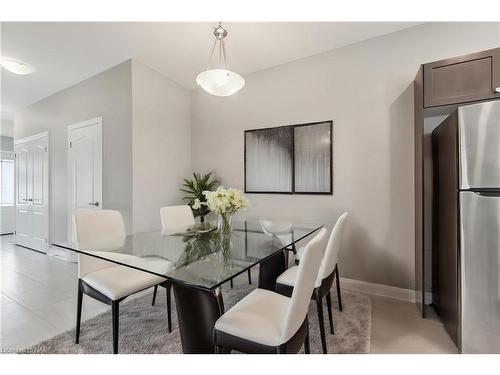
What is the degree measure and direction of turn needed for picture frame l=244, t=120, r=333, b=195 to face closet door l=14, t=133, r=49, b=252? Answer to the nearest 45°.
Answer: approximately 45° to its right

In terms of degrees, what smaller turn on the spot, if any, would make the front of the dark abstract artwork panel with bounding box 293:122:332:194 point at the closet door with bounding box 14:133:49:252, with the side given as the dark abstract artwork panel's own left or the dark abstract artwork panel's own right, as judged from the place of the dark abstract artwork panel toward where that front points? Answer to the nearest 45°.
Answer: approximately 45° to the dark abstract artwork panel's own right

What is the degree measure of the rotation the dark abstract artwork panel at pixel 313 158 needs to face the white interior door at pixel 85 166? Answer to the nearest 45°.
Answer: approximately 45° to its right

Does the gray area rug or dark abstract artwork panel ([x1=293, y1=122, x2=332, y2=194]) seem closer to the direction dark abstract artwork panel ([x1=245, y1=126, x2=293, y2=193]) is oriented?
the gray area rug

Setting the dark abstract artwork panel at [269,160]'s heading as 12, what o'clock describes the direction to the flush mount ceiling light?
The flush mount ceiling light is roughly at 1 o'clock from the dark abstract artwork panel.

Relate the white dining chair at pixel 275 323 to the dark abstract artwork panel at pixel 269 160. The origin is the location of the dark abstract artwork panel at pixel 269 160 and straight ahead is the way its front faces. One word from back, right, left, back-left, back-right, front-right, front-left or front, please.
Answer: front-left

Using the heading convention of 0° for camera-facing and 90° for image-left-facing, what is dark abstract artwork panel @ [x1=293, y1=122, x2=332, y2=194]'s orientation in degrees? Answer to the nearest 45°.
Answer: approximately 45°

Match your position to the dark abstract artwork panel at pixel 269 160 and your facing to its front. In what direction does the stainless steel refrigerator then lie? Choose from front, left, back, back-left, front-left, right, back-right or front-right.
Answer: left

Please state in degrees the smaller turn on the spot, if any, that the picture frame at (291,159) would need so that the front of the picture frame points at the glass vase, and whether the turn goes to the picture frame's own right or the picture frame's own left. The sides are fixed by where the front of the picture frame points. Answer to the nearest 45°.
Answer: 0° — it already faces it

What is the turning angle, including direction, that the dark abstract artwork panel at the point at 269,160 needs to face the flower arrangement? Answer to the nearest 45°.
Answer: approximately 45° to its left

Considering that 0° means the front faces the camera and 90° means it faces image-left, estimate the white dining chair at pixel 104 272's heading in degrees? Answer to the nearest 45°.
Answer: approximately 315°

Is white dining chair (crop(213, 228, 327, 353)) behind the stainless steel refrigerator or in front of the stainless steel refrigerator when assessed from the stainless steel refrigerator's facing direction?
in front

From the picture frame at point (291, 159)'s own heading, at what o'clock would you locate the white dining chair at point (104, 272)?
The white dining chair is roughly at 12 o'clock from the picture frame.

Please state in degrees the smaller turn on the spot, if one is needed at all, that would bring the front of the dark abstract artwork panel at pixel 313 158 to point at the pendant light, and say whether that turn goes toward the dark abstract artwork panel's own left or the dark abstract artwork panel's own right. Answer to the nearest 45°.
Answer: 0° — it already faces it
